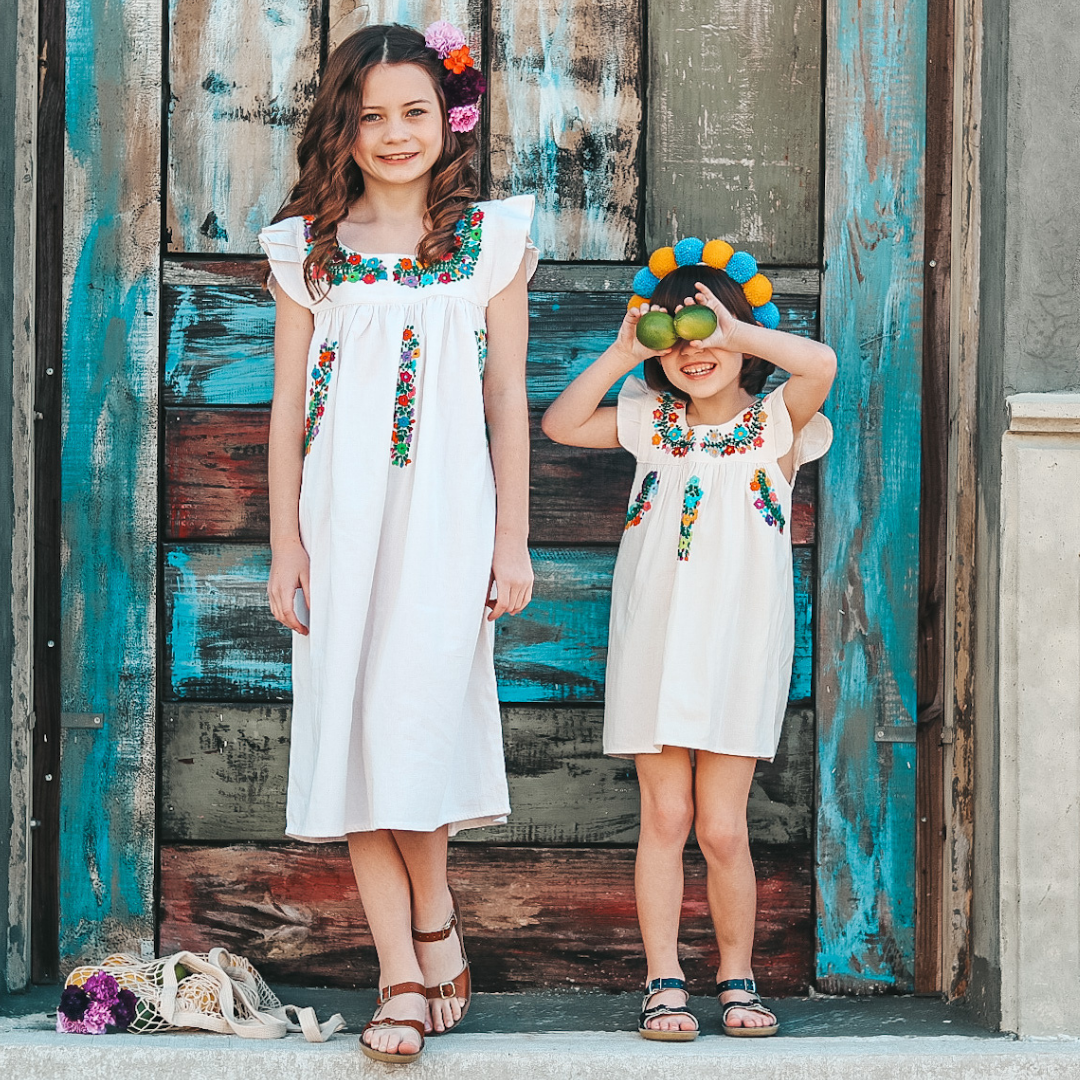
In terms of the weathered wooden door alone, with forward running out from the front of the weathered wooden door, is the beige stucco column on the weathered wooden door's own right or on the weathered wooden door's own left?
on the weathered wooden door's own left

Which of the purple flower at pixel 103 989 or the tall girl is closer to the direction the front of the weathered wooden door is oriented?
the tall girl

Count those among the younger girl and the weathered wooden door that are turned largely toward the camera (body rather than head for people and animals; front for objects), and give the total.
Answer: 2

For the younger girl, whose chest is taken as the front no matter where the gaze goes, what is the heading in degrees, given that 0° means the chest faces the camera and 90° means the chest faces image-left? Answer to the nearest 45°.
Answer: approximately 0°

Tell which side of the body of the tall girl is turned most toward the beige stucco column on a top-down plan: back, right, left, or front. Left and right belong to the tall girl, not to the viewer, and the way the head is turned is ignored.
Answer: left

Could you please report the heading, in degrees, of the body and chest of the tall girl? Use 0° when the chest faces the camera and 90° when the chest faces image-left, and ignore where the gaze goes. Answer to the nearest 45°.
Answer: approximately 0°
